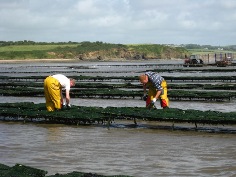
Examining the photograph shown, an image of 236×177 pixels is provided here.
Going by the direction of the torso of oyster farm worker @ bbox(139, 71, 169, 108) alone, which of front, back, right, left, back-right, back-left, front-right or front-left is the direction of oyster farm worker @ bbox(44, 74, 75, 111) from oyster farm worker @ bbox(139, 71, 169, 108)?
front-right

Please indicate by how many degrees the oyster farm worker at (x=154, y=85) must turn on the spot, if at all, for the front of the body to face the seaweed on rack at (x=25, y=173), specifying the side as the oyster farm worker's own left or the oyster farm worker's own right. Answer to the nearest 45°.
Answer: approximately 45° to the oyster farm worker's own left

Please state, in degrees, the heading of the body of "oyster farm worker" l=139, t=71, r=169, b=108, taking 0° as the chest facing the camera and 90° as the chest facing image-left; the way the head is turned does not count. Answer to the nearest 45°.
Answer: approximately 45°
